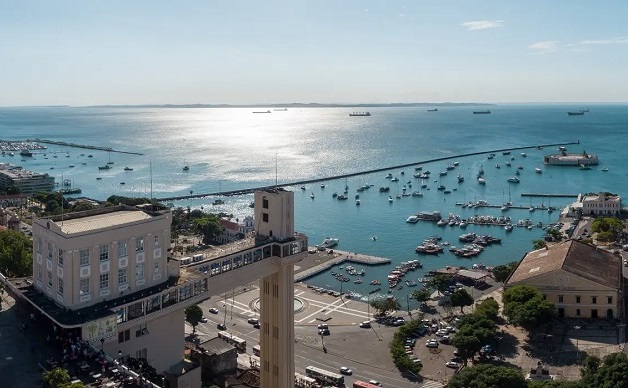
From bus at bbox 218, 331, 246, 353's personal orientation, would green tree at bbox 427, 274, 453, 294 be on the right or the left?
on its left

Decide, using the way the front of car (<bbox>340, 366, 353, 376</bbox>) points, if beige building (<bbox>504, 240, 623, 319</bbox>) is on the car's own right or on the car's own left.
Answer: on the car's own left

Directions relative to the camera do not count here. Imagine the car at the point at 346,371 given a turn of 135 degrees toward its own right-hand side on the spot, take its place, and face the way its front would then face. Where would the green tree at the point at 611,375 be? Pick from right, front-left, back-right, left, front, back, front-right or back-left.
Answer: back-left

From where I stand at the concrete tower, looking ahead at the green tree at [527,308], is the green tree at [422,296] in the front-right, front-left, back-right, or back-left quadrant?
front-left

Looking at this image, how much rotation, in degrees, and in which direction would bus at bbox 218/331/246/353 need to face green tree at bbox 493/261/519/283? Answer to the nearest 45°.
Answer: approximately 90° to its left

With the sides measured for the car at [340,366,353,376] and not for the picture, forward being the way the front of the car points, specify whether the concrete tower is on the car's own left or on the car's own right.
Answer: on the car's own right

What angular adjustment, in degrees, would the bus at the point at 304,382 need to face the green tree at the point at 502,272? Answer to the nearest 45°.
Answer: approximately 90° to its left

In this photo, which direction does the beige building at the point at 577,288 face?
toward the camera

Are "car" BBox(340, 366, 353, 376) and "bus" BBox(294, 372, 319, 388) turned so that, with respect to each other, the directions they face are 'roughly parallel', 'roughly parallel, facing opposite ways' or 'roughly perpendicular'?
roughly parallel

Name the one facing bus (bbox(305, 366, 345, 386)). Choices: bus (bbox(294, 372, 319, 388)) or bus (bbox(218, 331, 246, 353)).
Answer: bus (bbox(218, 331, 246, 353))
